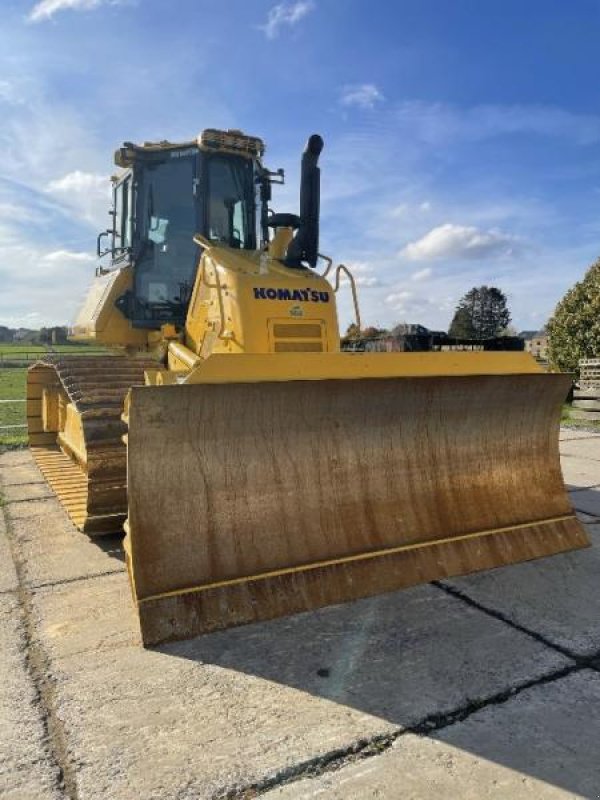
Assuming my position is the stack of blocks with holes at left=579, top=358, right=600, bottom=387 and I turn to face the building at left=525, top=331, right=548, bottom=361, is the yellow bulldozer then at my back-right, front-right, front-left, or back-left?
back-left

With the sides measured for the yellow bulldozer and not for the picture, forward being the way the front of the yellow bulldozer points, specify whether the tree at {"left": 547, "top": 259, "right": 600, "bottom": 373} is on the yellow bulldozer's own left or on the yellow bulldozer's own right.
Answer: on the yellow bulldozer's own left

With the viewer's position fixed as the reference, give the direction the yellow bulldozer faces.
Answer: facing the viewer and to the right of the viewer

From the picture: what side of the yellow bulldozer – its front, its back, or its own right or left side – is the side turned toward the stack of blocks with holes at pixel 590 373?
left

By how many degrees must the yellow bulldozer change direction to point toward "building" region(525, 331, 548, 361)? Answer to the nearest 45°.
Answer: approximately 90° to its left

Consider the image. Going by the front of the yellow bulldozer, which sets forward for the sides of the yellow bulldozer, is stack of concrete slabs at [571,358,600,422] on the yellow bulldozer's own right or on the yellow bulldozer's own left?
on the yellow bulldozer's own left

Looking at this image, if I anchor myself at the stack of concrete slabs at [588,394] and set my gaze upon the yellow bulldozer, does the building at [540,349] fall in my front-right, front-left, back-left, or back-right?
back-right
